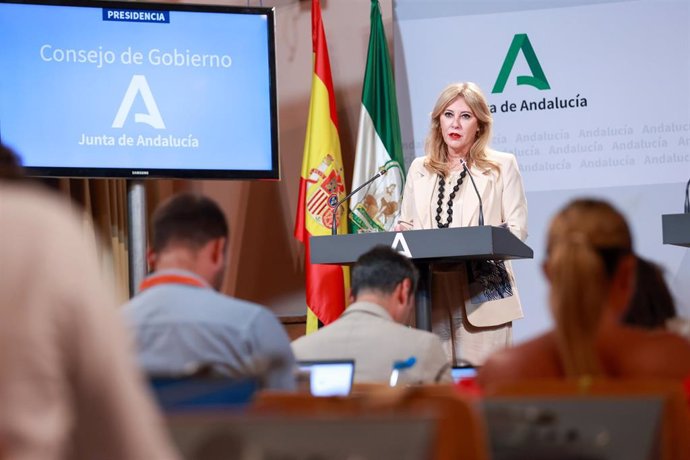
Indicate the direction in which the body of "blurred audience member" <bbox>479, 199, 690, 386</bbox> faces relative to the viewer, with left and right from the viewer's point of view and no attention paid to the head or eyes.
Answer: facing away from the viewer

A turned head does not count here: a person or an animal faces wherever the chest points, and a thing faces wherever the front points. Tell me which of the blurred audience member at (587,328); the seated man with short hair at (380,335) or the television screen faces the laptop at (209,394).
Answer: the television screen

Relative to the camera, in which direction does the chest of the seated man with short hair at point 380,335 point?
away from the camera

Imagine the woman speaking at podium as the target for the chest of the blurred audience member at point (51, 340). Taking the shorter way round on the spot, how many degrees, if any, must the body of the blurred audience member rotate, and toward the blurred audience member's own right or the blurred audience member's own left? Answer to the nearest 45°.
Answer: approximately 45° to the blurred audience member's own right

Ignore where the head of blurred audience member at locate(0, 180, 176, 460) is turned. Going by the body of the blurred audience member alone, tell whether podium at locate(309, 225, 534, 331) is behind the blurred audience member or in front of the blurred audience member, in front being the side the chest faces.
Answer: in front

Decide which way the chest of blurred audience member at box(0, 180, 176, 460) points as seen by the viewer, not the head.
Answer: away from the camera

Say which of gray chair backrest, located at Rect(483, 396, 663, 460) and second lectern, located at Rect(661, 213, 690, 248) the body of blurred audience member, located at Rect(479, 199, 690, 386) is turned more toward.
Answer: the second lectern
